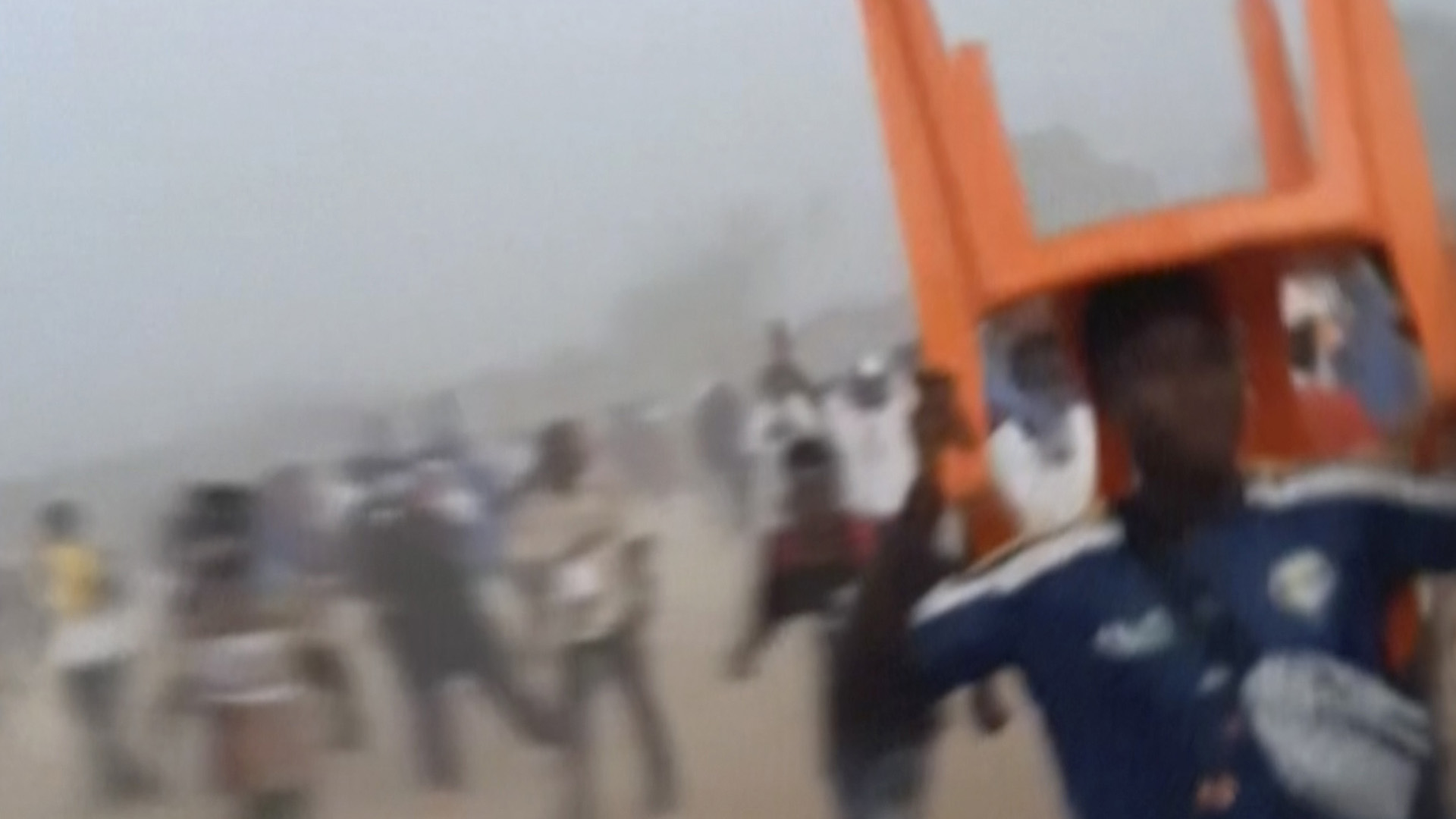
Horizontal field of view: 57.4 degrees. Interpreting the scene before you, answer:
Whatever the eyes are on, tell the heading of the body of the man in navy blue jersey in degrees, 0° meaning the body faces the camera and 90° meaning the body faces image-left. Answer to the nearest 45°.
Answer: approximately 0°

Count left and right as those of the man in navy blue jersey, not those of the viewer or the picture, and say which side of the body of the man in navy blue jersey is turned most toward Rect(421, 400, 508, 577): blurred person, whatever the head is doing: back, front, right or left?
right

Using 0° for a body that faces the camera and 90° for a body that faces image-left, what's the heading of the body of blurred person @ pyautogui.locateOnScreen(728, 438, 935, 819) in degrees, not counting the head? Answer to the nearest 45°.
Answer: approximately 0°
